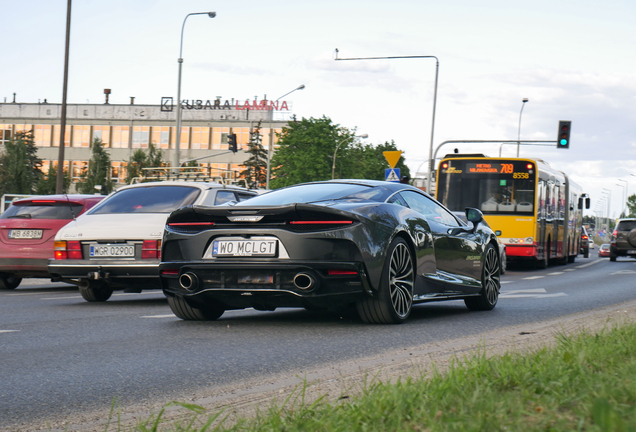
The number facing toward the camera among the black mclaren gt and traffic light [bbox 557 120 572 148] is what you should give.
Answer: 1

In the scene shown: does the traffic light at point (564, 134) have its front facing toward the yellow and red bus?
yes

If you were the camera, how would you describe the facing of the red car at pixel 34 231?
facing away from the viewer and to the right of the viewer

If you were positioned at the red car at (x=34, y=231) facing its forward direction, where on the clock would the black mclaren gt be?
The black mclaren gt is roughly at 4 o'clock from the red car.

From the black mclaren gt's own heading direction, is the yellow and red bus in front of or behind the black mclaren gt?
in front

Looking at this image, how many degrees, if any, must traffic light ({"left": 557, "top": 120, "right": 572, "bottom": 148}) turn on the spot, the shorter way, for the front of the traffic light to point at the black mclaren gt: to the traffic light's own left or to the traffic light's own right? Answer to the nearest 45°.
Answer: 0° — it already faces it

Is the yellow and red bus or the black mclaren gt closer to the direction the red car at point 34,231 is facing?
the yellow and red bus

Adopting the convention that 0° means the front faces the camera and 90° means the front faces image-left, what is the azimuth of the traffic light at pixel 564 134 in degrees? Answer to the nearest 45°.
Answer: approximately 0°

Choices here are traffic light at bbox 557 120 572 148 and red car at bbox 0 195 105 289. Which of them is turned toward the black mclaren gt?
the traffic light

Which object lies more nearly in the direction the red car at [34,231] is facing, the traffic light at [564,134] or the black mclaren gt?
the traffic light

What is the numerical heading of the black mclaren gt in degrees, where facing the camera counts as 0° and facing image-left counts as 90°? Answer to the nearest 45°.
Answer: approximately 225°

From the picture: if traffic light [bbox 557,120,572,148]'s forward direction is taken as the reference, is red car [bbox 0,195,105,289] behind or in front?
in front

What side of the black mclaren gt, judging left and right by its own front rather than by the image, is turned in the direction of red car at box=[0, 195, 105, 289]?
left

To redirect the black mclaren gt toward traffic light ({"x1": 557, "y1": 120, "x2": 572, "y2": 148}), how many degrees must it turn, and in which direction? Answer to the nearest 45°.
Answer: approximately 45° to its left

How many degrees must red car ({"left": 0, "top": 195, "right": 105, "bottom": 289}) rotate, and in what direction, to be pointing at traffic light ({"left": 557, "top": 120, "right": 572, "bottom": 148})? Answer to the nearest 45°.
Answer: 0° — it already faces it
